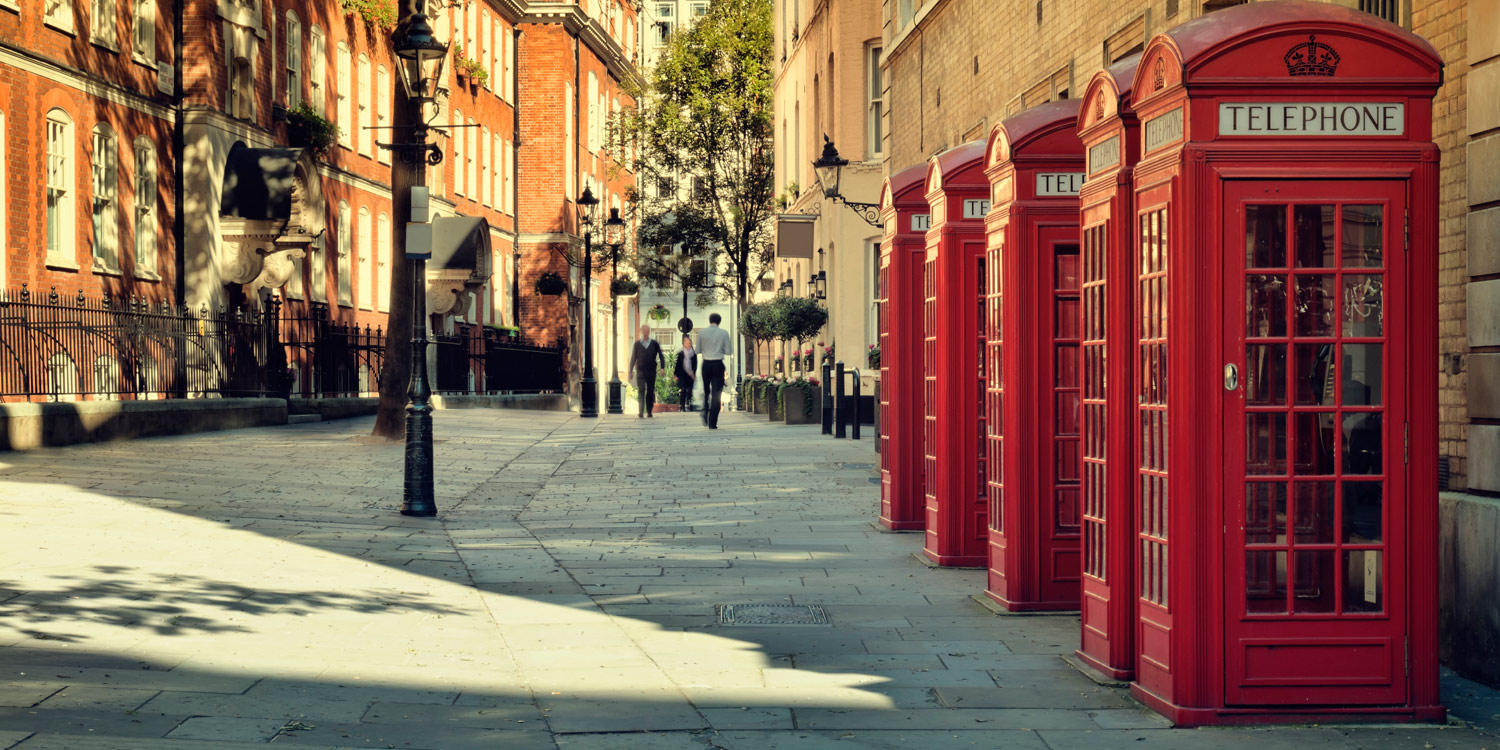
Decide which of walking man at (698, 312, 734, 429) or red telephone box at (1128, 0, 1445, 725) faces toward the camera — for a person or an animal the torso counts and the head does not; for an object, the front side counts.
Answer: the red telephone box

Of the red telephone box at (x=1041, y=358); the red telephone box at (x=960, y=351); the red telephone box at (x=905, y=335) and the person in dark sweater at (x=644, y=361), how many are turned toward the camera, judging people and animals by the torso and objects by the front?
4

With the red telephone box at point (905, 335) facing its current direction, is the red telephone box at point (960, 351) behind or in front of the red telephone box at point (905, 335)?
in front

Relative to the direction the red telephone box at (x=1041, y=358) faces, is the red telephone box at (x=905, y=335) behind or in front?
behind

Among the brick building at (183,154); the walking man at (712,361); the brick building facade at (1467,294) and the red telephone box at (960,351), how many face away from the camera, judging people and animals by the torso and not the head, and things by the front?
1

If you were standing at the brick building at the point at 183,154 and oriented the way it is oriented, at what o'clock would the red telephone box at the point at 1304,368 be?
The red telephone box is roughly at 1 o'clock from the brick building.

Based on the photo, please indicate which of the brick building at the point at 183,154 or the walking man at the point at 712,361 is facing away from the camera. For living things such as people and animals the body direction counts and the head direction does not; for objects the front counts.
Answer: the walking man

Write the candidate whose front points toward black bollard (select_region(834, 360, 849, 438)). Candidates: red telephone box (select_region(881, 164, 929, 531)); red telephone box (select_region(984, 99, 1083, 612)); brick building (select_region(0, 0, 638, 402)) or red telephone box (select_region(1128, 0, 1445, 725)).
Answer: the brick building

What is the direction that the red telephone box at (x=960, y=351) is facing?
toward the camera

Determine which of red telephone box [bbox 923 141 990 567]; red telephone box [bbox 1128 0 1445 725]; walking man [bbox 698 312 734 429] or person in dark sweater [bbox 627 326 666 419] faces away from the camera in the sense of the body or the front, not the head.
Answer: the walking man

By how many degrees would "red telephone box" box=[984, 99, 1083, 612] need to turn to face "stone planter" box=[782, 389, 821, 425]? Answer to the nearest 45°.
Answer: approximately 180°

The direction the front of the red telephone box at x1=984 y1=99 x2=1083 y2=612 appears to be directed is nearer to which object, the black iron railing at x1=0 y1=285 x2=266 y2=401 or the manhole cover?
the manhole cover

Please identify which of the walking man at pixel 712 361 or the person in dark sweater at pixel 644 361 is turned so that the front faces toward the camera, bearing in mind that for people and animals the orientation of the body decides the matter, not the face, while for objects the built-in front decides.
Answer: the person in dark sweater

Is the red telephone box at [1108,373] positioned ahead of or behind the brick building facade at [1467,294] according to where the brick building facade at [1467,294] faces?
ahead

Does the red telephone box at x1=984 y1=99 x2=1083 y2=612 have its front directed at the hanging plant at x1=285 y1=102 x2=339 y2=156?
no

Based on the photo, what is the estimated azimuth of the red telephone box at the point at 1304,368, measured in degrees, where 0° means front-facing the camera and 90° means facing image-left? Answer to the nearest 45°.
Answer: approximately 0°

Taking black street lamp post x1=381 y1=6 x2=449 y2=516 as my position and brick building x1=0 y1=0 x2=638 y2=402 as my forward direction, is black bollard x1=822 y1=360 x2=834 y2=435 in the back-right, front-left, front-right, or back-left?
front-right

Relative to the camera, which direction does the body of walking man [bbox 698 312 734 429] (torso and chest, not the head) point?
away from the camera
